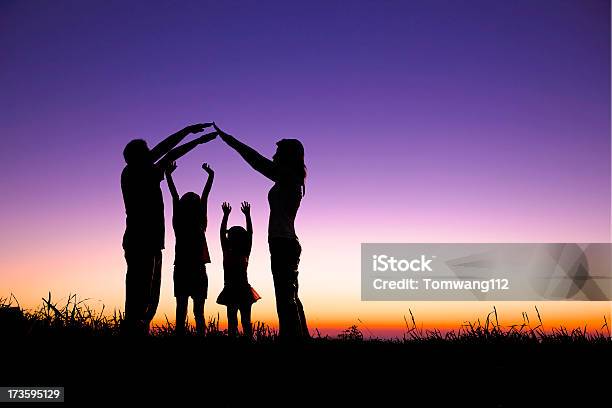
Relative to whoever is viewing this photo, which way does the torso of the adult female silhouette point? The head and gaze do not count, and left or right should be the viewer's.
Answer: facing to the left of the viewer

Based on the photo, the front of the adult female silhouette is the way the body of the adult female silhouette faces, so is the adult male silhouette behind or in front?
in front
